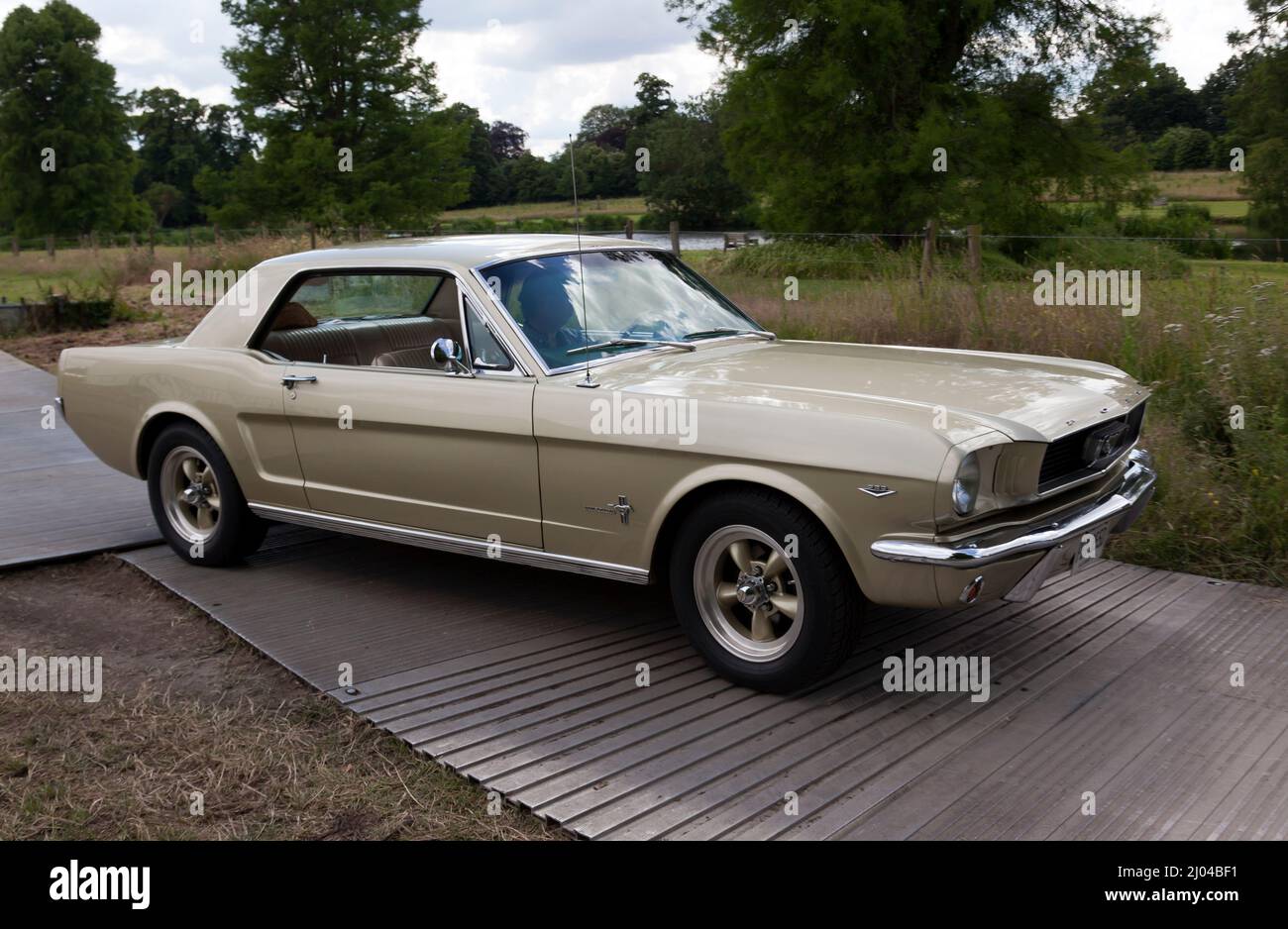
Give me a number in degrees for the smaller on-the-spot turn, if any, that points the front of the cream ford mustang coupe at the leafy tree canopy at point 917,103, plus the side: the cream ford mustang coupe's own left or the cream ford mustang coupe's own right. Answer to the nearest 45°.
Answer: approximately 135° to the cream ford mustang coupe's own left

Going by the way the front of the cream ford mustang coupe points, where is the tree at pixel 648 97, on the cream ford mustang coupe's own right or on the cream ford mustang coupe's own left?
on the cream ford mustang coupe's own left

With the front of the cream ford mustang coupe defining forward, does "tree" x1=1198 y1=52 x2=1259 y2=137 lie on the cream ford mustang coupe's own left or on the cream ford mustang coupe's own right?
on the cream ford mustang coupe's own left

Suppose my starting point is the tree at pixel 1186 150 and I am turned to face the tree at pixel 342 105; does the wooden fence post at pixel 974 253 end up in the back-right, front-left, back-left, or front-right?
front-left

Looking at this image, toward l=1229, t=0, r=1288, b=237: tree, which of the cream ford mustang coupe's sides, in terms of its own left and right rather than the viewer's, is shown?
left

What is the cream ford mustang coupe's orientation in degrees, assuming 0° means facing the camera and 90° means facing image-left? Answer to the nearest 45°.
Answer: approximately 315°

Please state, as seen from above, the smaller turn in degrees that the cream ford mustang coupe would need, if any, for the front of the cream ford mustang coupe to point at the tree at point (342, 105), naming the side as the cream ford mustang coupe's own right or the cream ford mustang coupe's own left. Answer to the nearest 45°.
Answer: approximately 135° to the cream ford mustang coupe's own left

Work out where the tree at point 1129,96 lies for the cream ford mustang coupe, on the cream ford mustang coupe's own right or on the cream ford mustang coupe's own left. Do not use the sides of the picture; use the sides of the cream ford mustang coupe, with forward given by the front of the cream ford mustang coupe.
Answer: on the cream ford mustang coupe's own left

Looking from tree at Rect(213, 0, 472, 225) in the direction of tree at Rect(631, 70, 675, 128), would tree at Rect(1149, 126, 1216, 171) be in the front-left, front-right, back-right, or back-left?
front-right

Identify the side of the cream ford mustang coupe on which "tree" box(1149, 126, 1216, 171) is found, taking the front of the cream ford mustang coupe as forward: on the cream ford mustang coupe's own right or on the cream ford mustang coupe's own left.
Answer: on the cream ford mustang coupe's own left
